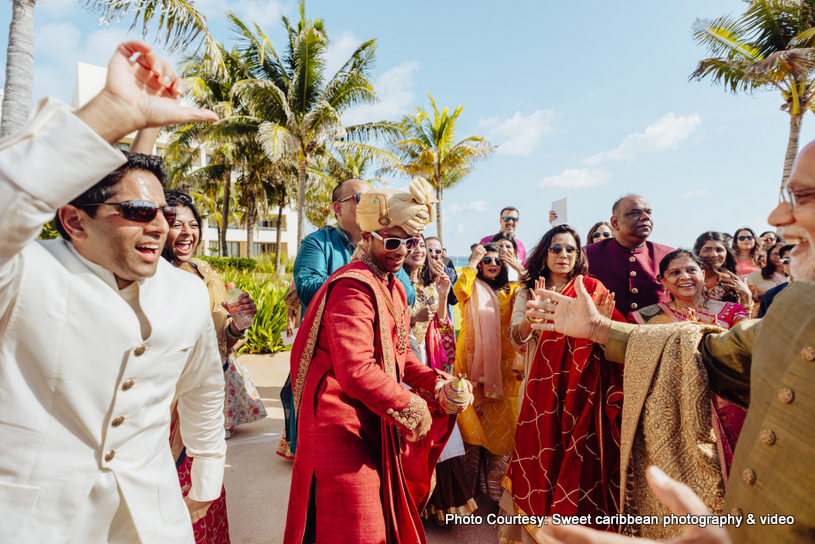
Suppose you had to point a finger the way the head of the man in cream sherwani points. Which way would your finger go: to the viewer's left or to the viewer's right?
to the viewer's right

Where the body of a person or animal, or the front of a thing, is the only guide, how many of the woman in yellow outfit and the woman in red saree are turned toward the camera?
2

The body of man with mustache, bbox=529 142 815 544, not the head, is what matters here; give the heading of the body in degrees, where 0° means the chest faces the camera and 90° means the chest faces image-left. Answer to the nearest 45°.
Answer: approximately 45°

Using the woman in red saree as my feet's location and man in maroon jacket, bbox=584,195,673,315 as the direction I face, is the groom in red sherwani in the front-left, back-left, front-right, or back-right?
back-left

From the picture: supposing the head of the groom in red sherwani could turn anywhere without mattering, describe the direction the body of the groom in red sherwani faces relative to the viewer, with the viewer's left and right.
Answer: facing the viewer and to the right of the viewer

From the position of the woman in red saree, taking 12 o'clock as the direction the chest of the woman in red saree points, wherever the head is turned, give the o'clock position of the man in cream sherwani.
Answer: The man in cream sherwani is roughly at 1 o'clock from the woman in red saree.

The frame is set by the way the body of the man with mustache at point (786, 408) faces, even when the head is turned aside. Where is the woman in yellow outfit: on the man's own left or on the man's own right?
on the man's own right

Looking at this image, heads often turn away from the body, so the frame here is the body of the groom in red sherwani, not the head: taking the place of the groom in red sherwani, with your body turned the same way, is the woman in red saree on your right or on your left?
on your left

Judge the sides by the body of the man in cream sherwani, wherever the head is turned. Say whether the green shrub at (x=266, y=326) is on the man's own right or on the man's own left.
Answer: on the man's own left
